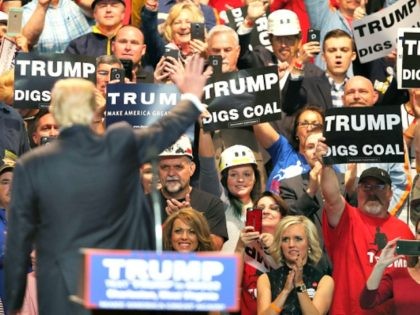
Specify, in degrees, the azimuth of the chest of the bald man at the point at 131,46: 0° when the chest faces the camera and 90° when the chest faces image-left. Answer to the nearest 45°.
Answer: approximately 0°

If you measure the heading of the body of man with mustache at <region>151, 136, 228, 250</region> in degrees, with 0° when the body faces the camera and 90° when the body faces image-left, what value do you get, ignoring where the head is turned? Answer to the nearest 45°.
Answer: approximately 45°

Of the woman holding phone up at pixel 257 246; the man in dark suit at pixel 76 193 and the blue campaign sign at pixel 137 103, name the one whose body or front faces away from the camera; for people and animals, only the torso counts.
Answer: the man in dark suit

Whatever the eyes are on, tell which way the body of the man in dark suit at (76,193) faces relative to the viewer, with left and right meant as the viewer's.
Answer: facing away from the viewer

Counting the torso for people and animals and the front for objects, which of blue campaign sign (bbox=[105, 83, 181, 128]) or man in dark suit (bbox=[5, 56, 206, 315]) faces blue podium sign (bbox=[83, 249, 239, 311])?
the blue campaign sign

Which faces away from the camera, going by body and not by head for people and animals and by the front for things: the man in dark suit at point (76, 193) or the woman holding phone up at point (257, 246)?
the man in dark suit
